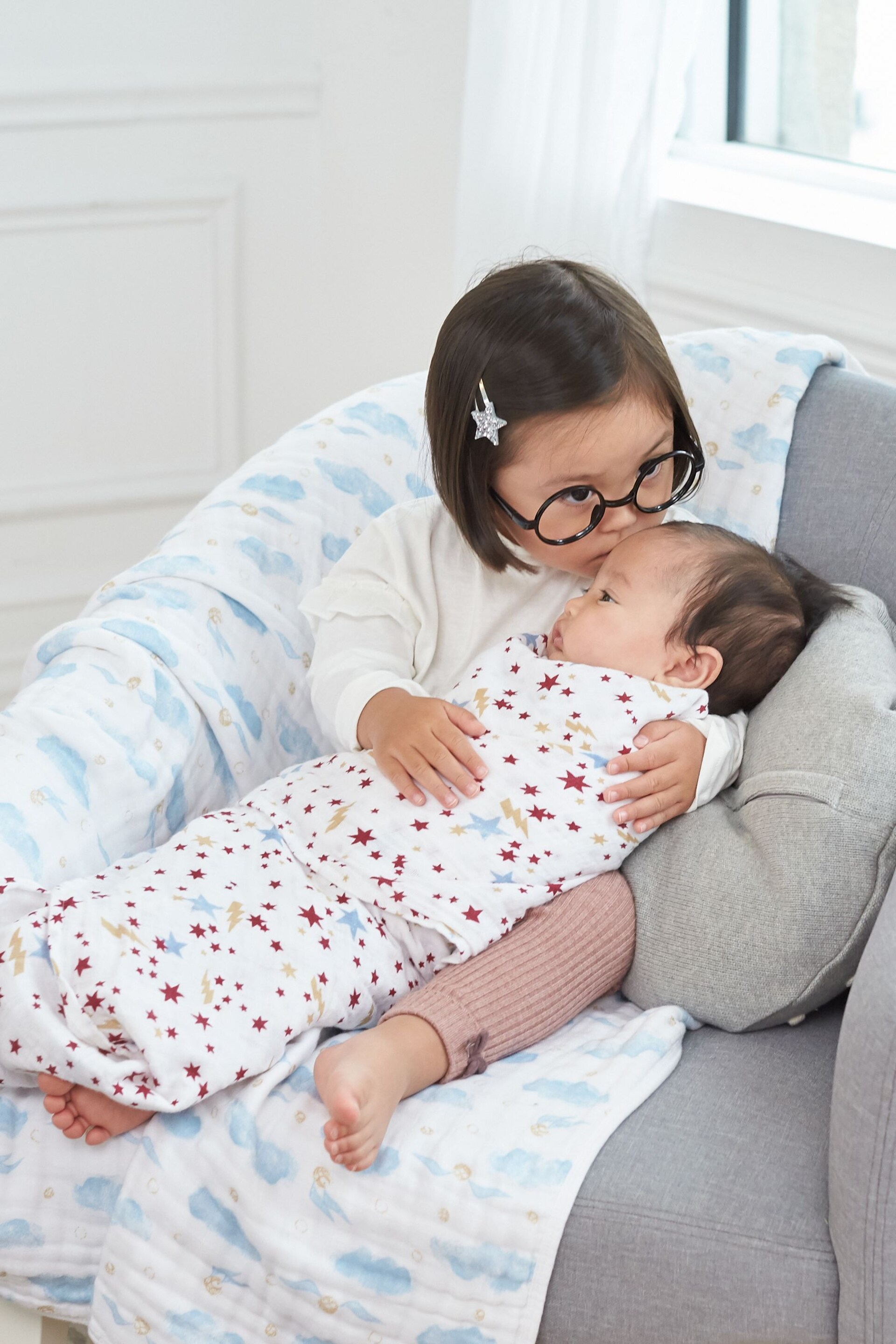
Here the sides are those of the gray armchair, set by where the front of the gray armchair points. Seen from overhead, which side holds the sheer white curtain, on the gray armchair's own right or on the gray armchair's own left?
on the gray armchair's own right

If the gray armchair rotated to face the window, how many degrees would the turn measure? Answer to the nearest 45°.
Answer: approximately 135° to its right

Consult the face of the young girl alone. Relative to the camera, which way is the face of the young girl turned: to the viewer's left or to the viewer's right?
to the viewer's right
